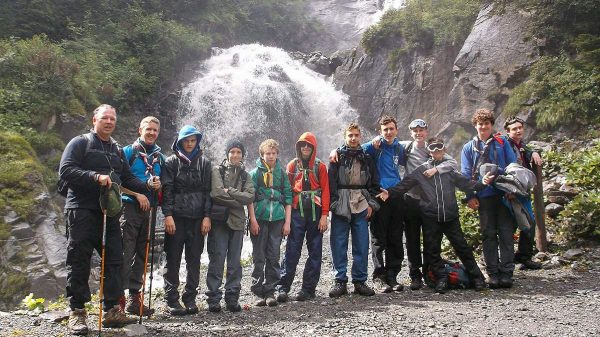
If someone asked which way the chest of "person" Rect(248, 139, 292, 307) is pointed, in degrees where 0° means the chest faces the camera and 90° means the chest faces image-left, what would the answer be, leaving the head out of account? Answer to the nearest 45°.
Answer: approximately 0°

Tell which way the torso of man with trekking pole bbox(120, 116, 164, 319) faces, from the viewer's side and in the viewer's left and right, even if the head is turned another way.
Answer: facing the viewer and to the right of the viewer

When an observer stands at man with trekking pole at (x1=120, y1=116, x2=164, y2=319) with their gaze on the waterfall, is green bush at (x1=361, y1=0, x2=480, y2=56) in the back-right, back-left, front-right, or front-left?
front-right

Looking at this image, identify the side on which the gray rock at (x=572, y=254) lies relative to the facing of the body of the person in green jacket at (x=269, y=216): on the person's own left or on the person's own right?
on the person's own left

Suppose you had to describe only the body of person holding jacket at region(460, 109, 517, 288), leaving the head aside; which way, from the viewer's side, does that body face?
toward the camera

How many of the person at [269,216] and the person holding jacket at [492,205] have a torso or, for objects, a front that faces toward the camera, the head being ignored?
2

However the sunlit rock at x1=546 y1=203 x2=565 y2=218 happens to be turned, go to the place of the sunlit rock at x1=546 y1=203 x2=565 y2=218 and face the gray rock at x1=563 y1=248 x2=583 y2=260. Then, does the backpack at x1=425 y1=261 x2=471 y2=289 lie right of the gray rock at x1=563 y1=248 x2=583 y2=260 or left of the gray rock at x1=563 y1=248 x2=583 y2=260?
right

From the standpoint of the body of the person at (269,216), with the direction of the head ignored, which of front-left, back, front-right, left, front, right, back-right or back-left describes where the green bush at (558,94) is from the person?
back-left

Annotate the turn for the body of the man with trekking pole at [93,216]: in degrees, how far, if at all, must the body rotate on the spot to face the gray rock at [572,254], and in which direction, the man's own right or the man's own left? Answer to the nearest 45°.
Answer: approximately 45° to the man's own left

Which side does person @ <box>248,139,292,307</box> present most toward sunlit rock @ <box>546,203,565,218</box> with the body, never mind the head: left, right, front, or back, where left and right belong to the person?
left

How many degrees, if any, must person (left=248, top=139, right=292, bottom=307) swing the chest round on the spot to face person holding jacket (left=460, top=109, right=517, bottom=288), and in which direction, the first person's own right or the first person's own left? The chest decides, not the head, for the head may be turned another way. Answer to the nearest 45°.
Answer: approximately 90° to the first person's own left
